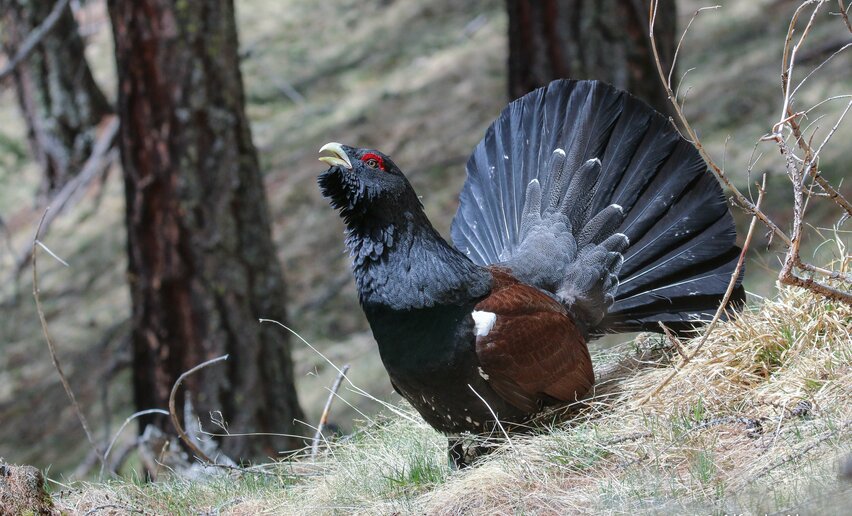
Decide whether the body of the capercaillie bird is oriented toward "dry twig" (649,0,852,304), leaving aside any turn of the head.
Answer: no

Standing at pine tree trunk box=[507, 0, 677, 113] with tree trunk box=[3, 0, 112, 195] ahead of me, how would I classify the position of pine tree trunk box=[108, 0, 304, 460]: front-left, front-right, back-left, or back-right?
front-left

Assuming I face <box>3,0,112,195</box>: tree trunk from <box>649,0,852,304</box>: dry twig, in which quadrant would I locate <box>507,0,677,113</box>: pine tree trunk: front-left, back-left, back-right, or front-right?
front-right

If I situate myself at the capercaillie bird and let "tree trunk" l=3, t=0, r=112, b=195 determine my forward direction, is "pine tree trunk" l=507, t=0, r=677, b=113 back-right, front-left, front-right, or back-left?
front-right

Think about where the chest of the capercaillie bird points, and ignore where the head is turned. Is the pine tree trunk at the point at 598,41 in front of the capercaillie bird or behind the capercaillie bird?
behind

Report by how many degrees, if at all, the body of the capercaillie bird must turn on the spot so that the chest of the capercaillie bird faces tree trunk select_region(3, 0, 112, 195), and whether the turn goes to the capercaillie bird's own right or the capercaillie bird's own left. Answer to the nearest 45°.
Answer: approximately 90° to the capercaillie bird's own right

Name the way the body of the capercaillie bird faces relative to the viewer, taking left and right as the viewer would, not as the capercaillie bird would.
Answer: facing the viewer and to the left of the viewer

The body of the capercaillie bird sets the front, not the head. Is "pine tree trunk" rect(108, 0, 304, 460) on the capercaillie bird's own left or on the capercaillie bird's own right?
on the capercaillie bird's own right
